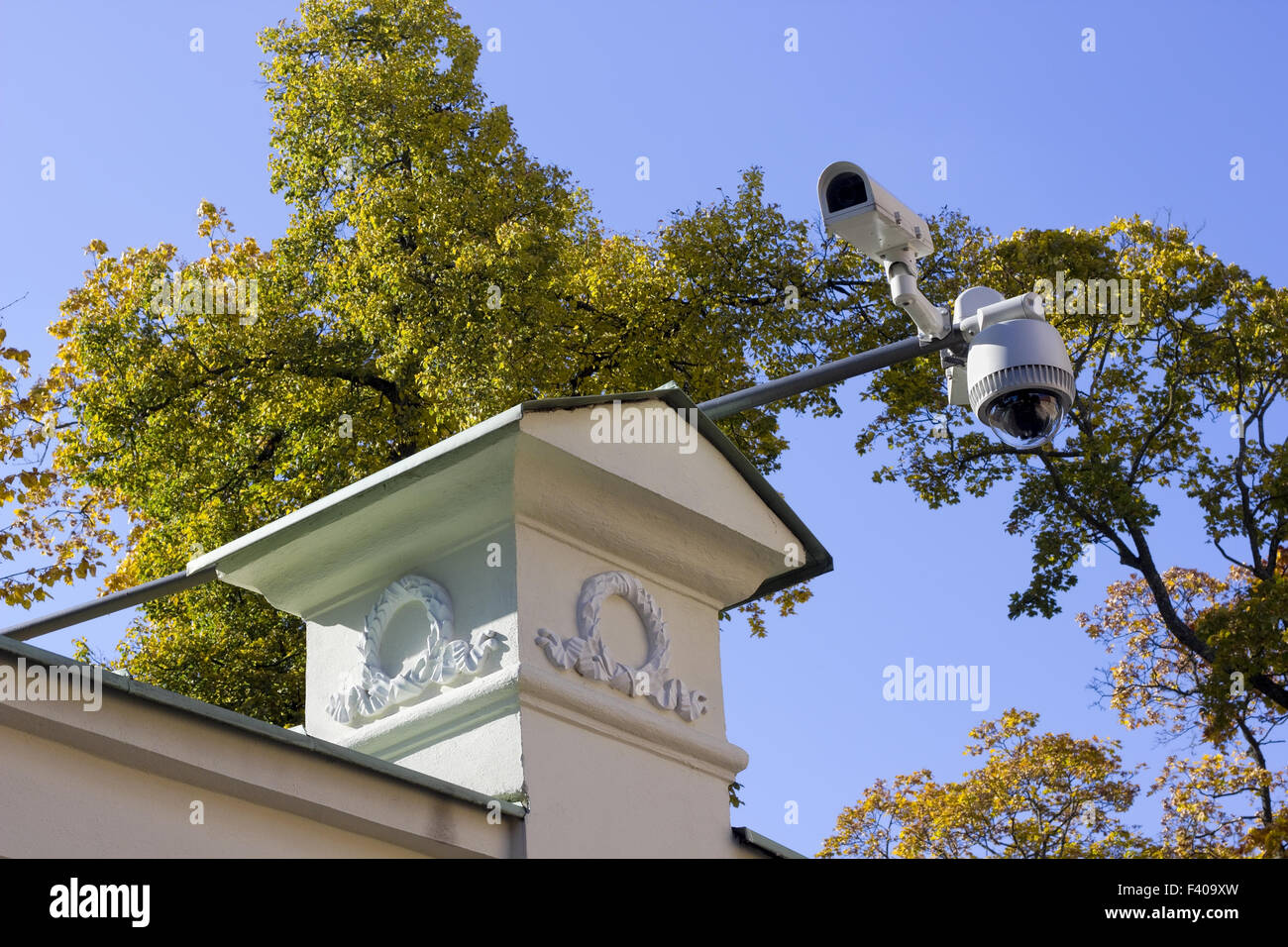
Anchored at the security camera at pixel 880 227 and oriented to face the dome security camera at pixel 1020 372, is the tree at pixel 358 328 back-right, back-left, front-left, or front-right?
back-left

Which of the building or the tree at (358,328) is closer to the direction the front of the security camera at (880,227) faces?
the building

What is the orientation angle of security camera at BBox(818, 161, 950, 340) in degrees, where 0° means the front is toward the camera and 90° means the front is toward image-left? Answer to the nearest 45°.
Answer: approximately 45°
